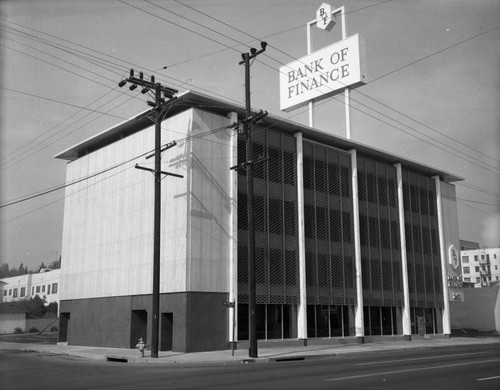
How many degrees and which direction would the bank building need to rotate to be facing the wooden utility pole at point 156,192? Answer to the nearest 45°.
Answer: approximately 45° to its right

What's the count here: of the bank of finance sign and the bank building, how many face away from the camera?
0

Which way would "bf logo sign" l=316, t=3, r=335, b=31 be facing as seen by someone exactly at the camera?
facing the viewer and to the left of the viewer

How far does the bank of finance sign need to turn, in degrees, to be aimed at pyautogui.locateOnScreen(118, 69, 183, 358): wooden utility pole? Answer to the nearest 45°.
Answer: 0° — it already faces it

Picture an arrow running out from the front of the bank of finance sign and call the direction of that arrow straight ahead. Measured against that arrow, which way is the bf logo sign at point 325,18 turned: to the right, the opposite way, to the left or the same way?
the same way
